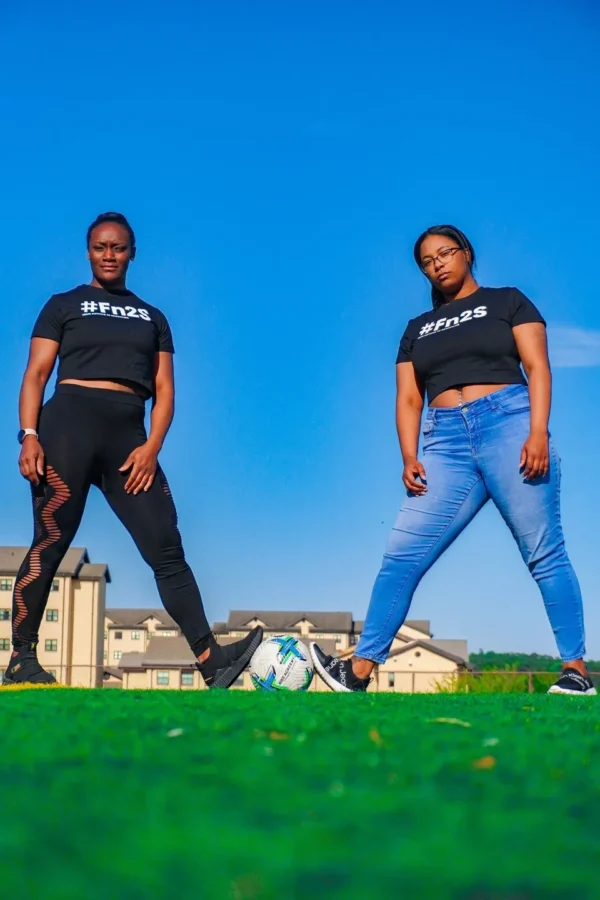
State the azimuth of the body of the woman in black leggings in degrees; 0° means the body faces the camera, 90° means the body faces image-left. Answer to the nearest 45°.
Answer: approximately 0°

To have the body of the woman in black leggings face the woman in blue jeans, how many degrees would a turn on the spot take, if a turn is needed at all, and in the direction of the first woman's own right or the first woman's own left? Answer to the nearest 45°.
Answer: approximately 90° to the first woman's own left
